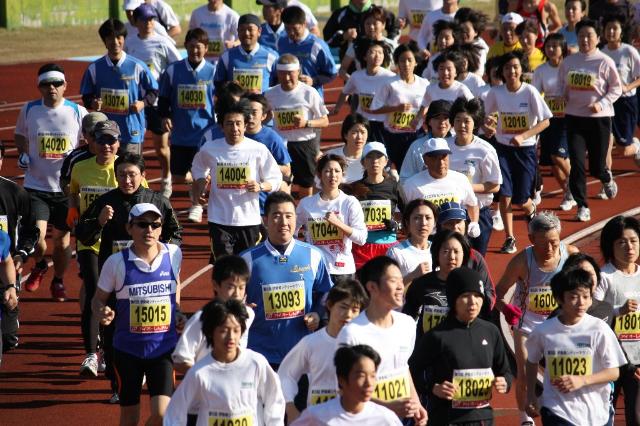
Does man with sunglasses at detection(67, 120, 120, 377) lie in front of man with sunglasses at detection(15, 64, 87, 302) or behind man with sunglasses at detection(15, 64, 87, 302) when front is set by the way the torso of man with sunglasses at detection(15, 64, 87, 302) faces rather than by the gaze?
in front

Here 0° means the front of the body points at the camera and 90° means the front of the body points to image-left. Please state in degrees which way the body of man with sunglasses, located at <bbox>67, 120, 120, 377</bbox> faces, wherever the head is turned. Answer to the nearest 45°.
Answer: approximately 0°

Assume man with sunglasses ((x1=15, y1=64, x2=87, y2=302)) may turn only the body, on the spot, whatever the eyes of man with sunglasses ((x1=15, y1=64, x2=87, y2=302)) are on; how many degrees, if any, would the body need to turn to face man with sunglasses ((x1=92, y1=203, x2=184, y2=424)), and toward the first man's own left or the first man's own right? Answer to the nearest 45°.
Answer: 0° — they already face them

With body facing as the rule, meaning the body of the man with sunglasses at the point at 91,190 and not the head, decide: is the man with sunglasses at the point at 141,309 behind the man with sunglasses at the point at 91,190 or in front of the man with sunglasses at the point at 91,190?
in front

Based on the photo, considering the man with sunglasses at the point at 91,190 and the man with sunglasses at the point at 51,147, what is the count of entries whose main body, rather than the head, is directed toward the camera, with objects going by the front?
2

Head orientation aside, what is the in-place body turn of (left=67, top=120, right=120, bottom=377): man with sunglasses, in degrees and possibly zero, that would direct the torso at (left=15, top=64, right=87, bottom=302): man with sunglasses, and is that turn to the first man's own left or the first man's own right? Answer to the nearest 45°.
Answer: approximately 180°

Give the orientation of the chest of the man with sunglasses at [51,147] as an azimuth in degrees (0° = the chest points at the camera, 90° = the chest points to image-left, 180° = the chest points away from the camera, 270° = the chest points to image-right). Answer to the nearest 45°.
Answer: approximately 0°
